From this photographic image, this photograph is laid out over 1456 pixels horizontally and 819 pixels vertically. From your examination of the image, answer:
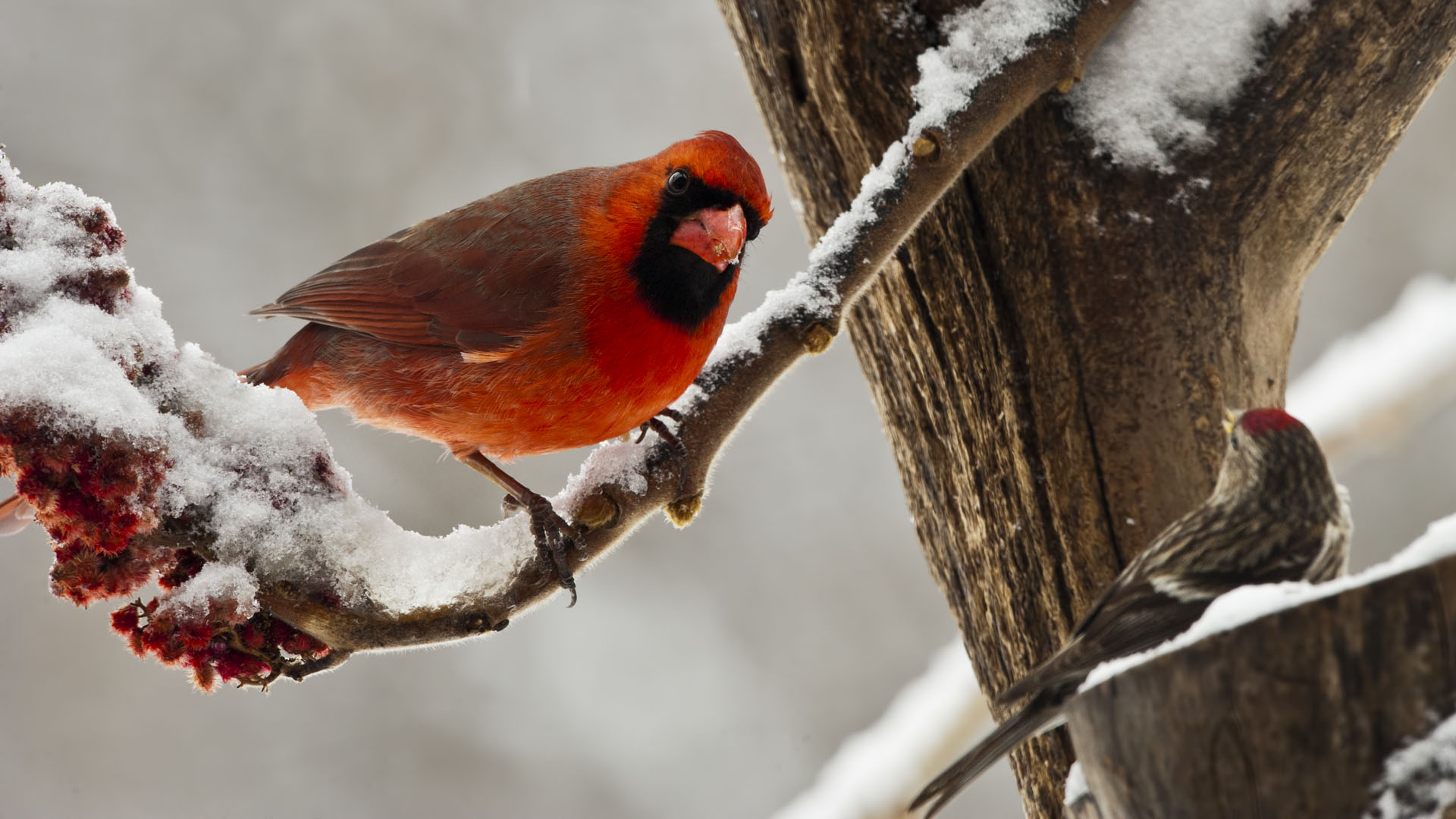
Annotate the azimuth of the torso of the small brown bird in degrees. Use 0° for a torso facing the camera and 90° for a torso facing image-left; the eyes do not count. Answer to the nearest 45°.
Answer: approximately 225°

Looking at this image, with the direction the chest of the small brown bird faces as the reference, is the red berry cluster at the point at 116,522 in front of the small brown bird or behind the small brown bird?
behind

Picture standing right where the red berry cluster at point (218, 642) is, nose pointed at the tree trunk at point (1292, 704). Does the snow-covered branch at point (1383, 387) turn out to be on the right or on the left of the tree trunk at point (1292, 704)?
left
